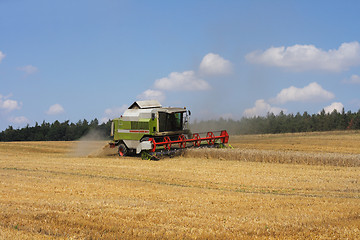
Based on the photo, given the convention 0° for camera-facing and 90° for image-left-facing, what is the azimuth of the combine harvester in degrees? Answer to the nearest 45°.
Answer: approximately 315°

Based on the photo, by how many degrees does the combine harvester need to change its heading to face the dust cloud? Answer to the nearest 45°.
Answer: approximately 180°
